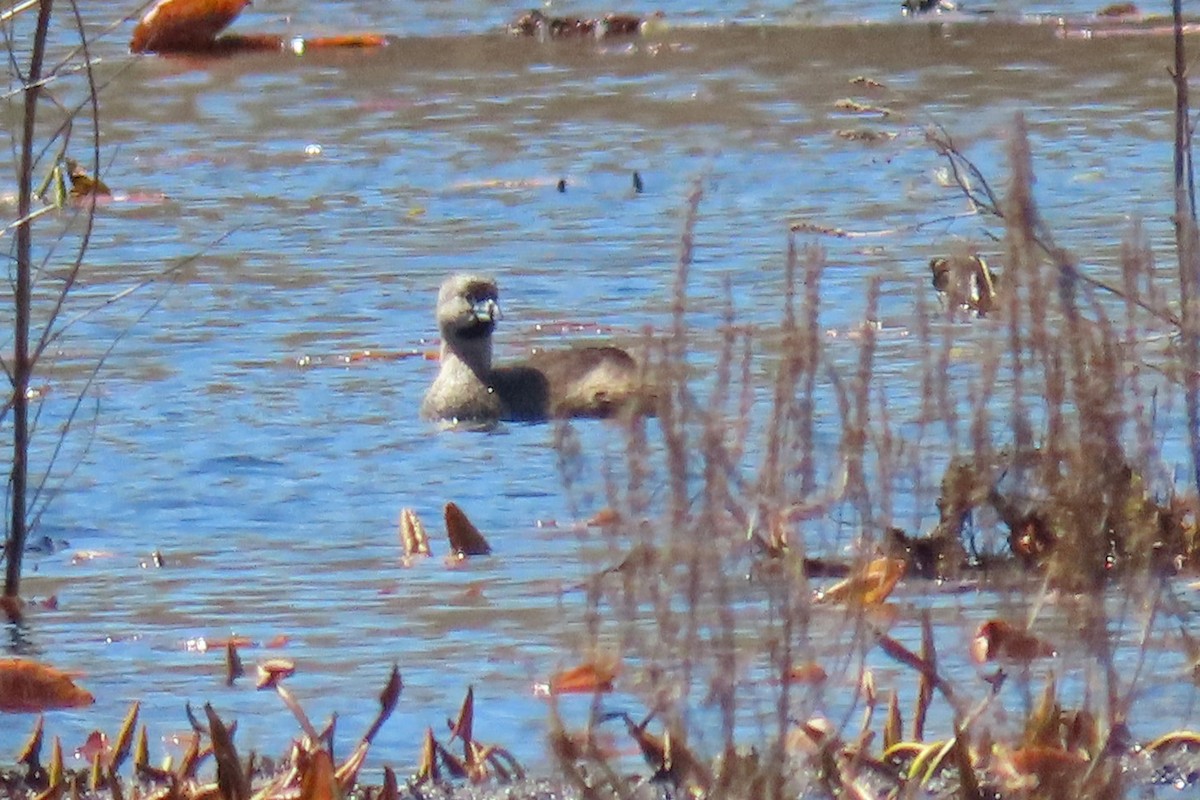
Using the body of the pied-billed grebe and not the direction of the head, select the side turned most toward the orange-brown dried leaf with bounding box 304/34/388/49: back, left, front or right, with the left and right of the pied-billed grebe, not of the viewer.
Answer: right

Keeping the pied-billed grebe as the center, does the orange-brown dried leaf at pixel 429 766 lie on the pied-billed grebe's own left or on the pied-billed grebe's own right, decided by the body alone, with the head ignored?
on the pied-billed grebe's own left

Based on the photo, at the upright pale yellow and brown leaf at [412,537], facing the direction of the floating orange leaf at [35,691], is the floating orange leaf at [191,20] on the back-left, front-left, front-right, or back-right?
back-right

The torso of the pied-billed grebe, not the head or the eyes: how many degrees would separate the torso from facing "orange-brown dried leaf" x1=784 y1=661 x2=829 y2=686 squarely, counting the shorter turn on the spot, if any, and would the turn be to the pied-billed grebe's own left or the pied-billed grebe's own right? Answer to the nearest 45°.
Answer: approximately 90° to the pied-billed grebe's own left

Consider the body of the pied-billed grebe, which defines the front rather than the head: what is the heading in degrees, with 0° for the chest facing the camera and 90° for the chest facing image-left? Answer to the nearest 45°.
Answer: approximately 90°

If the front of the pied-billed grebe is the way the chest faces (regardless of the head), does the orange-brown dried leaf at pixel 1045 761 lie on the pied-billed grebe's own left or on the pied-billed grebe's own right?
on the pied-billed grebe's own left

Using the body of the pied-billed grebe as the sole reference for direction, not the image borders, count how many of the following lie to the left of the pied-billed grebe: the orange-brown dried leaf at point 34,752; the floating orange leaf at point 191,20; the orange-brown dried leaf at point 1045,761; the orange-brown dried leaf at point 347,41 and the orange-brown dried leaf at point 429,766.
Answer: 3

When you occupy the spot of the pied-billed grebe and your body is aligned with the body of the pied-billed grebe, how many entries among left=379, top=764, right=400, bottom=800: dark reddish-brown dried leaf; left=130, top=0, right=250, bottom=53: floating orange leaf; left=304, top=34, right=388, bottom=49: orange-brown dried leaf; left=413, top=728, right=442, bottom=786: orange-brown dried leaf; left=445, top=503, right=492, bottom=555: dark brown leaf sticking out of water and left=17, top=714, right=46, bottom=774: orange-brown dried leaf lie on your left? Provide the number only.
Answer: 4

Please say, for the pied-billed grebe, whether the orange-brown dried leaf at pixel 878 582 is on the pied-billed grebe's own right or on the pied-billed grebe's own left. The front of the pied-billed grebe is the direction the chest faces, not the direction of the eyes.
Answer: on the pied-billed grebe's own left

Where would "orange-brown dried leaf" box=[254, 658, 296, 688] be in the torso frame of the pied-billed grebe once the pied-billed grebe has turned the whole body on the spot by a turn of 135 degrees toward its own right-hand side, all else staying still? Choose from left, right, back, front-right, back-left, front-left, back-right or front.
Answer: back-right

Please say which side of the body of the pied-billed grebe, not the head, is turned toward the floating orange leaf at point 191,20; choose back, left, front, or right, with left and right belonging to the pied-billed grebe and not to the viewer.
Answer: right

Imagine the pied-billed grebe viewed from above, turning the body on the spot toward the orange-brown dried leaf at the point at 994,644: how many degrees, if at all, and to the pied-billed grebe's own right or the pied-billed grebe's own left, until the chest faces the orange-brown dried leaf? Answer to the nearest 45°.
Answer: approximately 90° to the pied-billed grebe's own left
